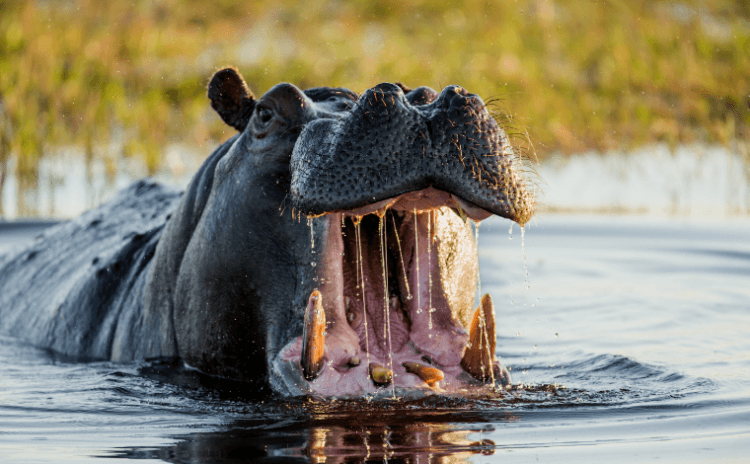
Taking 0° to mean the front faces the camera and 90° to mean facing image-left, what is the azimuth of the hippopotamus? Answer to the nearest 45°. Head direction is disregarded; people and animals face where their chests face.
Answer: approximately 315°
